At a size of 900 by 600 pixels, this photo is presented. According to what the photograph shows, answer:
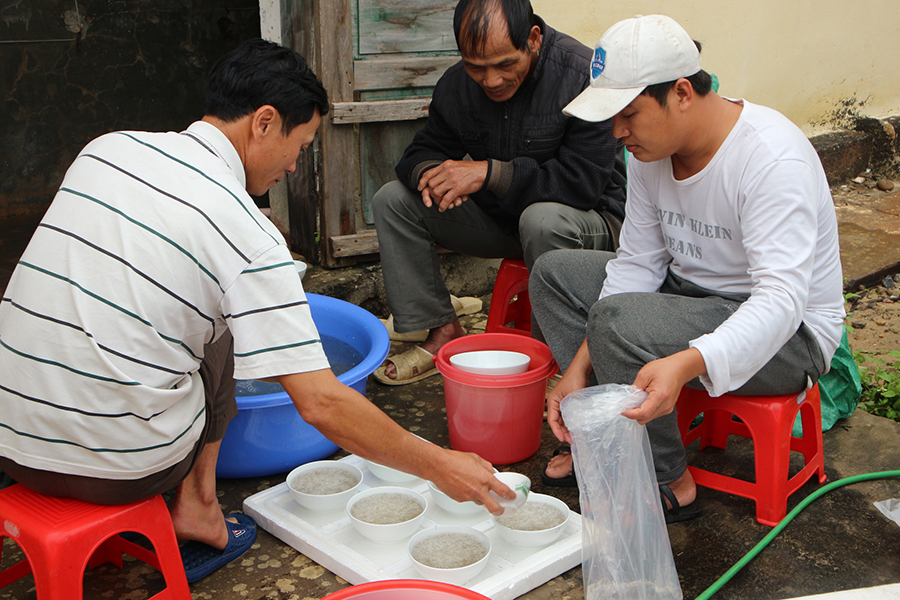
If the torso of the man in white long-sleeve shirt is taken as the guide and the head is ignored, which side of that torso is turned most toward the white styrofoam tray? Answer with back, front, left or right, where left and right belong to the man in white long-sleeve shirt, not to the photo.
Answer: front

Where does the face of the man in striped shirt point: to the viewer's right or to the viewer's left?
to the viewer's right

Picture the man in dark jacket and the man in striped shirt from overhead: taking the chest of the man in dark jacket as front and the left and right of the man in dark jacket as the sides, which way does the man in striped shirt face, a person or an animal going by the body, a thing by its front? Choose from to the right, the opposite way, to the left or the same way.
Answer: the opposite way

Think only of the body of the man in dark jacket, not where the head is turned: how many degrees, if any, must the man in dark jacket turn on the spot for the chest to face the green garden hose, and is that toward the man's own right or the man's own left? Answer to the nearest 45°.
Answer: approximately 90° to the man's own left

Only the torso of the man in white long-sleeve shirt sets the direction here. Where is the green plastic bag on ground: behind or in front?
behind

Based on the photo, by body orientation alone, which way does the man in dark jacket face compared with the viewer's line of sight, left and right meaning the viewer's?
facing the viewer and to the left of the viewer

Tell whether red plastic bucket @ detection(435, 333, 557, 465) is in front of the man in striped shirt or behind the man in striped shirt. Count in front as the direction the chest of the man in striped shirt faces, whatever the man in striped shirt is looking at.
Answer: in front

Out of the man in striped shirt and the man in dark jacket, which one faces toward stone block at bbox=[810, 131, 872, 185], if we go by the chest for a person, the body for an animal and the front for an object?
the man in striped shirt

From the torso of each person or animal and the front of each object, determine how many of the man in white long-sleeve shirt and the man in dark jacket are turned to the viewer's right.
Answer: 0

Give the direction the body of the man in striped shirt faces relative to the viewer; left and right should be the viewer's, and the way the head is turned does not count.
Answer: facing away from the viewer and to the right of the viewer

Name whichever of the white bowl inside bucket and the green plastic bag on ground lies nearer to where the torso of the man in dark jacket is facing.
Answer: the white bowl inside bucket

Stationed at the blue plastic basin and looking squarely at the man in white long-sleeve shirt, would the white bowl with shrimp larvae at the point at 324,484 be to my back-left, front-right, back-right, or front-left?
front-right

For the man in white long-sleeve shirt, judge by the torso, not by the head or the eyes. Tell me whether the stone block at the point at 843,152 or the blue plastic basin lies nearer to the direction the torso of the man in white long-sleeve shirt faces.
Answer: the blue plastic basin
